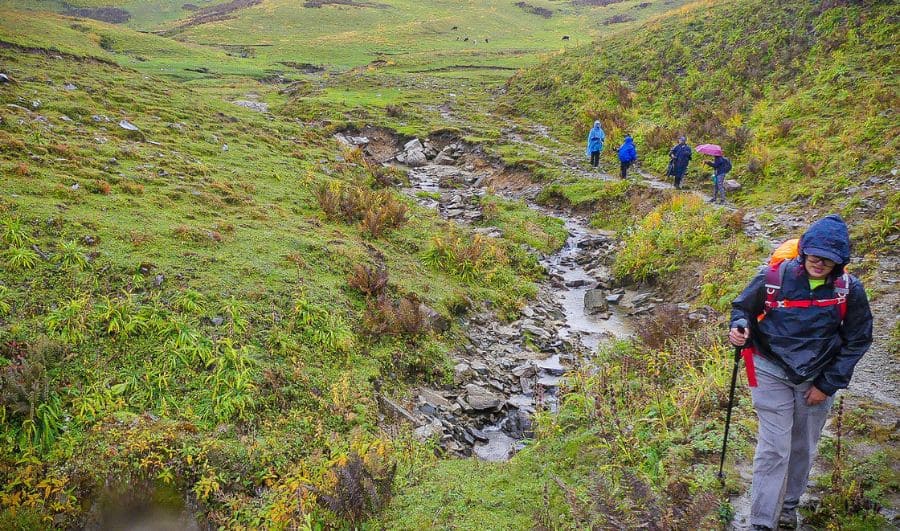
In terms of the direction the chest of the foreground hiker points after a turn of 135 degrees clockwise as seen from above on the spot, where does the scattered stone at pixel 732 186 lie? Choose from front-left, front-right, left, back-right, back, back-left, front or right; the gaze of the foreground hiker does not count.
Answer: front-right
